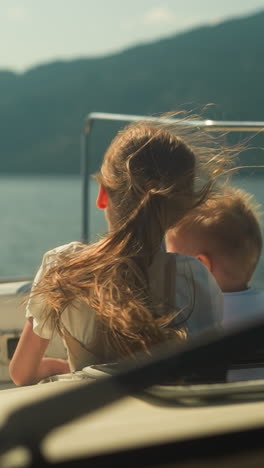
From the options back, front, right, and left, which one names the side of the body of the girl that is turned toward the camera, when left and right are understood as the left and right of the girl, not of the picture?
back

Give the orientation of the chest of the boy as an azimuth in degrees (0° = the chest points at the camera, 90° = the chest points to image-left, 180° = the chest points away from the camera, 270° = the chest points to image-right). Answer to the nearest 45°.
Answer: approximately 135°
